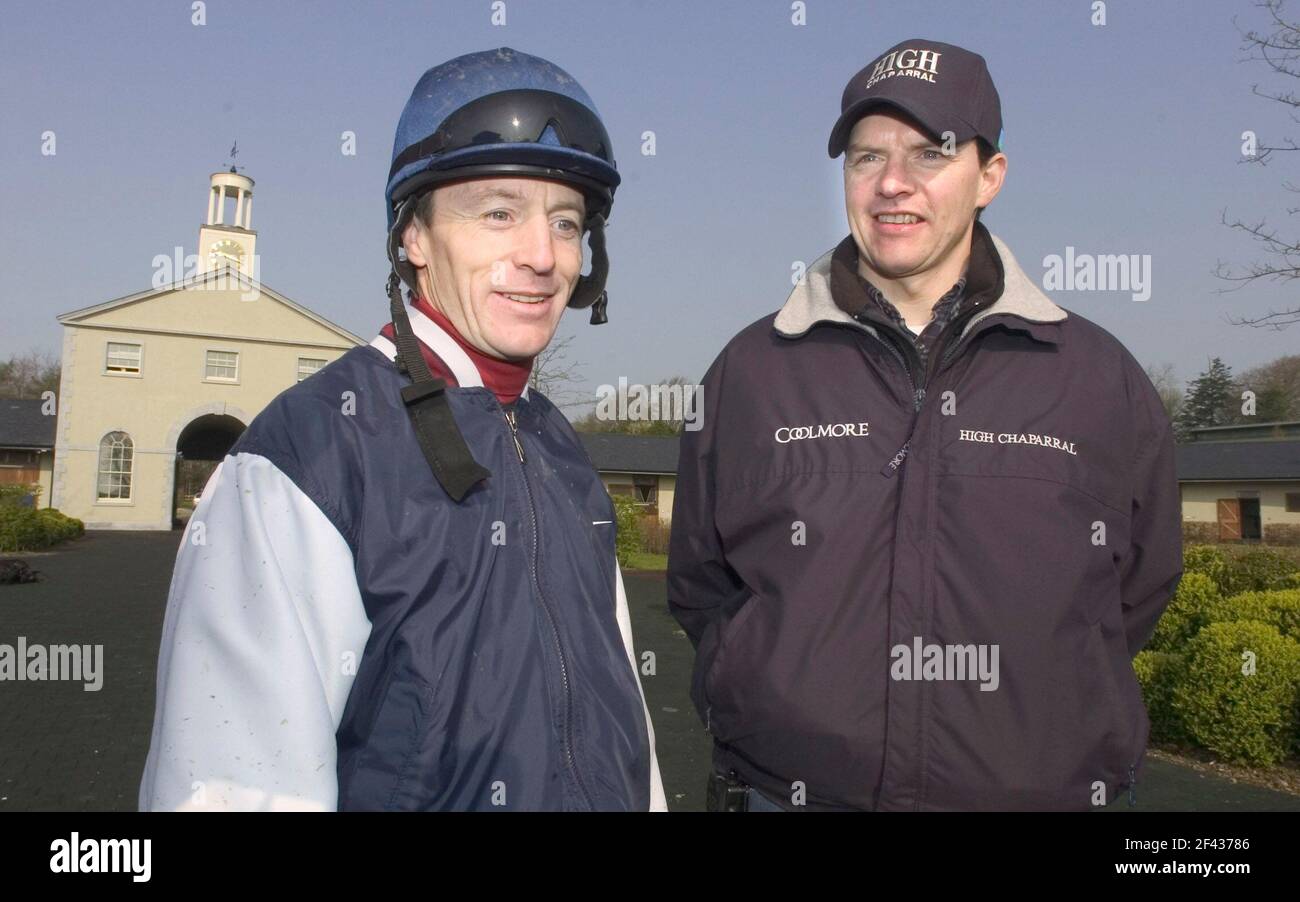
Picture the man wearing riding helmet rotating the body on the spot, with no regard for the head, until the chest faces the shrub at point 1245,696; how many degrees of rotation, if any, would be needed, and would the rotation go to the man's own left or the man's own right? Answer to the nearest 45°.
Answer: approximately 90° to the man's own left

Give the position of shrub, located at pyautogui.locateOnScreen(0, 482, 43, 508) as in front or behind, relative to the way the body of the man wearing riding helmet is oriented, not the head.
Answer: behind

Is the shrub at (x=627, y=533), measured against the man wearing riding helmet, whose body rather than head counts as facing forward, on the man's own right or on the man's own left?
on the man's own left

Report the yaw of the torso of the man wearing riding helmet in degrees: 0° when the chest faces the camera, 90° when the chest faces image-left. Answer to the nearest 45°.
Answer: approximately 315°

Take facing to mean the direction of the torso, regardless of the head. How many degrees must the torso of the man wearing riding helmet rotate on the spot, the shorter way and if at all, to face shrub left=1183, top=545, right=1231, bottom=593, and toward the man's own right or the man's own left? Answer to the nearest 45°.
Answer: approximately 90° to the man's own left

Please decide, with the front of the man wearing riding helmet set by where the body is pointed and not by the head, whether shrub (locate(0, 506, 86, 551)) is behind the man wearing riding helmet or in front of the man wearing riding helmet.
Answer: behind

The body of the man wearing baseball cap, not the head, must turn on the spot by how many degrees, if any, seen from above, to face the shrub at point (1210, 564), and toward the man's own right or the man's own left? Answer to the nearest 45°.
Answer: approximately 180°

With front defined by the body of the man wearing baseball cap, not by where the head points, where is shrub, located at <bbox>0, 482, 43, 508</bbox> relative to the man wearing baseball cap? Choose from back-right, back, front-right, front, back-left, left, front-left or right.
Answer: back-right

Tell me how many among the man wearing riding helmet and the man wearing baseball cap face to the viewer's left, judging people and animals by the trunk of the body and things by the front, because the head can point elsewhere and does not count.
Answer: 0

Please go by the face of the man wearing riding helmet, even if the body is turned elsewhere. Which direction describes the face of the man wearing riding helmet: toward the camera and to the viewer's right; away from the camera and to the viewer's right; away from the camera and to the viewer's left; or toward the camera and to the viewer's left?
toward the camera and to the viewer's right
